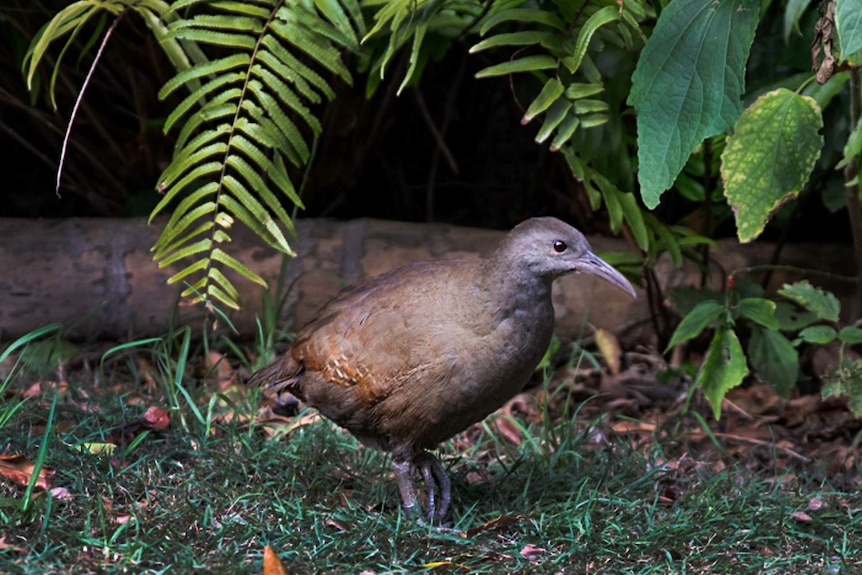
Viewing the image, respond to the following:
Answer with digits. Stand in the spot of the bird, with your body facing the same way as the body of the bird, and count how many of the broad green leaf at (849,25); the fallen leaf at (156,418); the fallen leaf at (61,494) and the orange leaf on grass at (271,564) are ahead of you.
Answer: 1

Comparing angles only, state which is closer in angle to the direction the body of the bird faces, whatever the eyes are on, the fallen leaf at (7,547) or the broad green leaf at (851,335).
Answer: the broad green leaf

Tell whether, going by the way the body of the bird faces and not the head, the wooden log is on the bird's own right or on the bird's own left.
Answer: on the bird's own left

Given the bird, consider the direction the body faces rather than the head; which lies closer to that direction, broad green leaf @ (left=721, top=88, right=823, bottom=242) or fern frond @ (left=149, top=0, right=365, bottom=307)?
the broad green leaf

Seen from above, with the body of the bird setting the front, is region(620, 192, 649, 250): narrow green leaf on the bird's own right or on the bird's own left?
on the bird's own left

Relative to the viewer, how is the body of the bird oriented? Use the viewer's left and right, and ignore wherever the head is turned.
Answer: facing to the right of the viewer

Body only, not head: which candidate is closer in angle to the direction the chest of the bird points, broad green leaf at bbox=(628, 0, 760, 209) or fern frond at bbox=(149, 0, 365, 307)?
the broad green leaf

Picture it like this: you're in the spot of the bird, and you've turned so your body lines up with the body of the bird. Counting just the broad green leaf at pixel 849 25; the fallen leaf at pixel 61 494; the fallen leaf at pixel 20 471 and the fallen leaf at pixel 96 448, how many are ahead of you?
1

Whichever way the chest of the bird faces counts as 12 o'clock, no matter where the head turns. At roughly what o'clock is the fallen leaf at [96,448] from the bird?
The fallen leaf is roughly at 6 o'clock from the bird.

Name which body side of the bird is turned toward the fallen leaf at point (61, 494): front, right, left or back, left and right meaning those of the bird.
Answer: back

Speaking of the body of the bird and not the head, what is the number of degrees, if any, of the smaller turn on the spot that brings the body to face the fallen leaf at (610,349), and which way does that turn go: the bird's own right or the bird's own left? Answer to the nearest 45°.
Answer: approximately 45° to the bird's own left

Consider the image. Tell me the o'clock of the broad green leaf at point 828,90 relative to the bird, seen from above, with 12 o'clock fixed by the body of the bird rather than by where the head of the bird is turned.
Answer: The broad green leaf is roughly at 11 o'clock from the bird.

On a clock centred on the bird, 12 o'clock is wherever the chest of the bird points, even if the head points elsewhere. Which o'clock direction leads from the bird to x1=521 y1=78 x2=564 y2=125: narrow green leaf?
The narrow green leaf is roughly at 10 o'clock from the bird.

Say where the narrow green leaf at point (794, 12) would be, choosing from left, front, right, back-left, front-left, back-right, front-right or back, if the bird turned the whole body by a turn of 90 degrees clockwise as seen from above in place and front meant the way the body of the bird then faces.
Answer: back-left

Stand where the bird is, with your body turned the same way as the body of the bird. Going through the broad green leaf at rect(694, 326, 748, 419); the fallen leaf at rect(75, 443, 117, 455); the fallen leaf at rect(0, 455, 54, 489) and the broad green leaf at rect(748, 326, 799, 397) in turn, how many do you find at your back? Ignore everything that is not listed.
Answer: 2

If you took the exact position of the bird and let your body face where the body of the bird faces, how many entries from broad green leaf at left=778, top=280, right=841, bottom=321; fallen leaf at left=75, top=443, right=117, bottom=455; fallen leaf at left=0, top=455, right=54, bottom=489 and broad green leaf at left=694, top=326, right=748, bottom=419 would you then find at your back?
2
